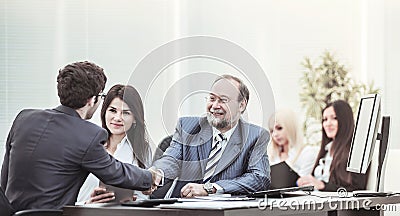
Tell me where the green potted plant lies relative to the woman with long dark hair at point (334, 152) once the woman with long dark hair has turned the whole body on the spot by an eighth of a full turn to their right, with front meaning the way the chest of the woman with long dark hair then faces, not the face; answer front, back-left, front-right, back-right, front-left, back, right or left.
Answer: right

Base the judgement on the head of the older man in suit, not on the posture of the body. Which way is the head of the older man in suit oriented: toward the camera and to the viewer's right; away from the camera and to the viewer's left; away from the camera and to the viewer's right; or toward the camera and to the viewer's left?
toward the camera and to the viewer's left

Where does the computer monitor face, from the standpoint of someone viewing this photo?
facing to the left of the viewer

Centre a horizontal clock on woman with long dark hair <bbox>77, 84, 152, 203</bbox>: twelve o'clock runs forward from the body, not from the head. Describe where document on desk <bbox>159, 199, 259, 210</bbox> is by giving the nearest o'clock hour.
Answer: The document on desk is roughly at 10 o'clock from the woman with long dark hair.

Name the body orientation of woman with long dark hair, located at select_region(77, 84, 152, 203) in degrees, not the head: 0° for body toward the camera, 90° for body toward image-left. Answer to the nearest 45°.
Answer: approximately 45°

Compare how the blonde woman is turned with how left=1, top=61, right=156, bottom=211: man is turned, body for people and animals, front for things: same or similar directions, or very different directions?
very different directions

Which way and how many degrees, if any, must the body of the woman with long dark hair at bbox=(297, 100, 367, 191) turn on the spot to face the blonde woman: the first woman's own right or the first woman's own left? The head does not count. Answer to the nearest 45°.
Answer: approximately 90° to the first woman's own right

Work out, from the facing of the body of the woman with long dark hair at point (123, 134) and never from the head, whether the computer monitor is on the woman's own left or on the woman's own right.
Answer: on the woman's own left

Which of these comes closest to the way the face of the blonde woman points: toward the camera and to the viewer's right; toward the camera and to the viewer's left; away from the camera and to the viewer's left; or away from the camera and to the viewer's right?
toward the camera and to the viewer's left
